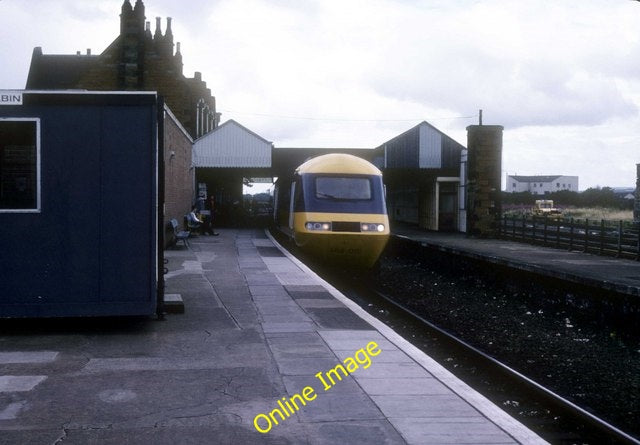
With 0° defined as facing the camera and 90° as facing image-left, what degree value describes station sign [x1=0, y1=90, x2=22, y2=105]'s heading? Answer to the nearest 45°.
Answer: approximately 0°

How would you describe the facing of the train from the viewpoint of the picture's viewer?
facing the viewer

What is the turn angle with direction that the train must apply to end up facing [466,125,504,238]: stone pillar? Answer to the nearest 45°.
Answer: approximately 135° to its left

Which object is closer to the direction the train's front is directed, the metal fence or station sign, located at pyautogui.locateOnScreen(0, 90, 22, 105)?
the station sign

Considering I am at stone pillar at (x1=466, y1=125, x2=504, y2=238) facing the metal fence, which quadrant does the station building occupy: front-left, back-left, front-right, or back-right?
back-right

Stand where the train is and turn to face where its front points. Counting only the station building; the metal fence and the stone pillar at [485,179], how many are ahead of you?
0

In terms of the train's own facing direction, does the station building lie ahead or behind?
behind

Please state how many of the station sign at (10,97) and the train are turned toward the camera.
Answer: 2

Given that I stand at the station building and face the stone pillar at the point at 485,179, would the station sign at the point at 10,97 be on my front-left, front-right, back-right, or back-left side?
front-right

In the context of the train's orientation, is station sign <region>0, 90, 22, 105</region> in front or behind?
in front

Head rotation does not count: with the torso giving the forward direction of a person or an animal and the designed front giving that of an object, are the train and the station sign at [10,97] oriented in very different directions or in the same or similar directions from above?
same or similar directions

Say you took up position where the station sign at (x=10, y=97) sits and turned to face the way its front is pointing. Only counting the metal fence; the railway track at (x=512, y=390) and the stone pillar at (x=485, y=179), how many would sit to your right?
0

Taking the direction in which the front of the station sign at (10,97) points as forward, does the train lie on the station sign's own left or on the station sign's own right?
on the station sign's own left

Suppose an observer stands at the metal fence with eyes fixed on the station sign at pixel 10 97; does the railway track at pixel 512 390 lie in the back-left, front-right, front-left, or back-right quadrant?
front-left
